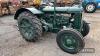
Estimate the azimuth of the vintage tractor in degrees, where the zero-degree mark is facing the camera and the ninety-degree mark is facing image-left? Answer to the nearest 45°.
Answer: approximately 315°
